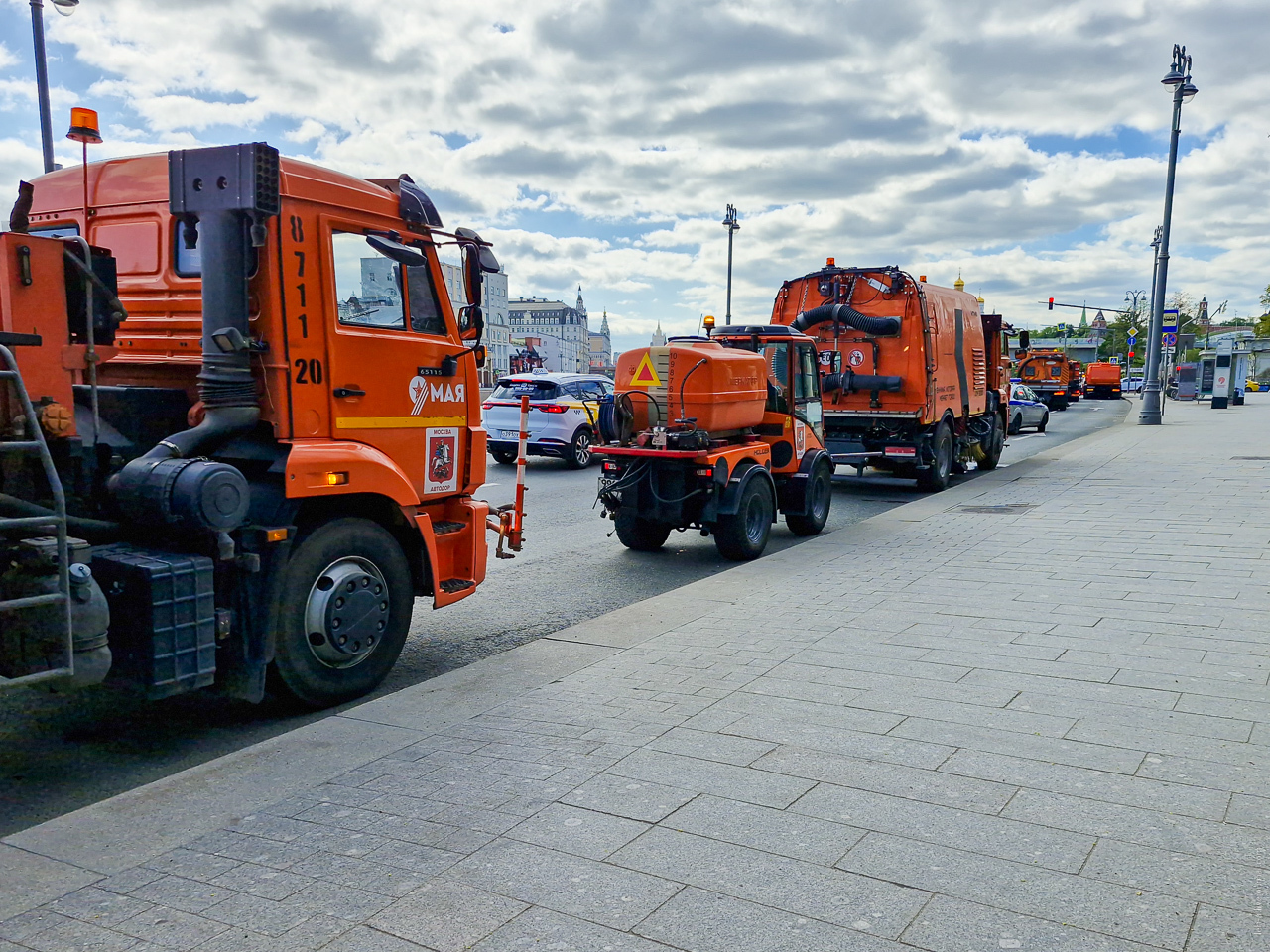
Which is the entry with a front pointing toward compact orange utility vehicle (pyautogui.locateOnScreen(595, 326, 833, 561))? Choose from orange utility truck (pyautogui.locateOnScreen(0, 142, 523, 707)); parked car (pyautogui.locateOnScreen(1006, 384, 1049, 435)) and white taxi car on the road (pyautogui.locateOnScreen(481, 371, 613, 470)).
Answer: the orange utility truck

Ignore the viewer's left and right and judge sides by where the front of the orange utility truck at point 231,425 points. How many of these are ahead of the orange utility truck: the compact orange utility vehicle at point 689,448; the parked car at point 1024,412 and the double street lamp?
3

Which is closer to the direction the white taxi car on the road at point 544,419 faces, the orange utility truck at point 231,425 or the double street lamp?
the double street lamp

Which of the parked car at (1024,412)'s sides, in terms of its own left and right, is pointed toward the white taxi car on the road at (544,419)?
back

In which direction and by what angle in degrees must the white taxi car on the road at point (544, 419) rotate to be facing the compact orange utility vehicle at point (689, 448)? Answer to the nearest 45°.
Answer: approximately 135° to its right

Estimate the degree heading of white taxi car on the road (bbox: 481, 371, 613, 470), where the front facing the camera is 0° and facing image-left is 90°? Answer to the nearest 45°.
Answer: approximately 225°

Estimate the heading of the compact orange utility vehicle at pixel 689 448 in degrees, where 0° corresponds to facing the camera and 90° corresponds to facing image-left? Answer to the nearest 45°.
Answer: approximately 225°

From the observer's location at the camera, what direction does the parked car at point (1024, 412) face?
facing away from the viewer and to the right of the viewer
